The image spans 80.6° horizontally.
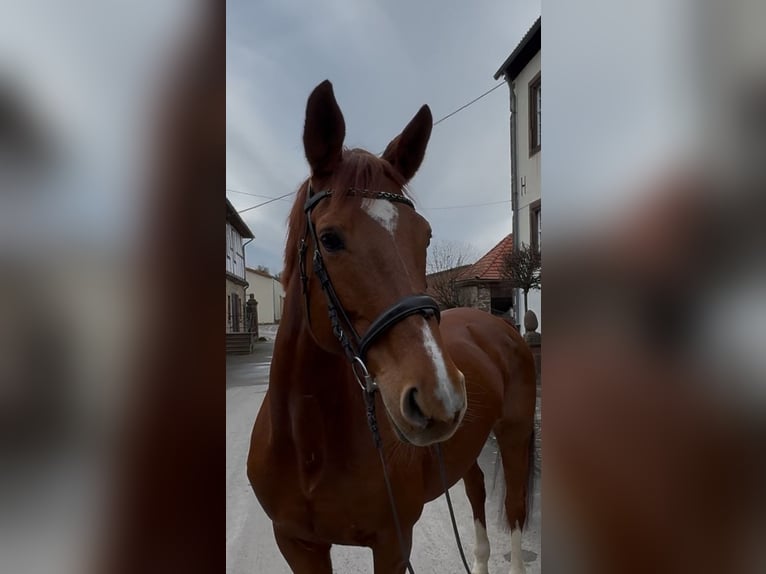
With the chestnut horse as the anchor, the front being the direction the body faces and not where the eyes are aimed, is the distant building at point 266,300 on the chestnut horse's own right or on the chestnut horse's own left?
on the chestnut horse's own right

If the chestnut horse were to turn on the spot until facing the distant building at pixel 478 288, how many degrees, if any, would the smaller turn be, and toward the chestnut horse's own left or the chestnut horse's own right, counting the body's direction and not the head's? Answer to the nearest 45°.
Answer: approximately 135° to the chestnut horse's own right

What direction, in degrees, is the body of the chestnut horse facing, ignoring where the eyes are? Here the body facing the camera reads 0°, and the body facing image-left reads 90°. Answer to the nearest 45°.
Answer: approximately 45°
